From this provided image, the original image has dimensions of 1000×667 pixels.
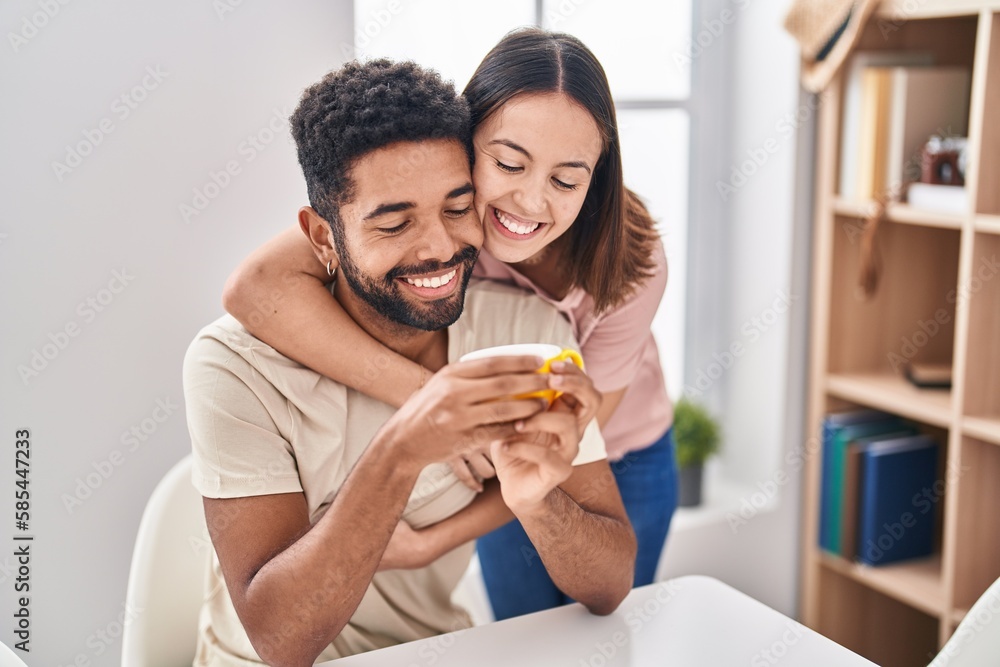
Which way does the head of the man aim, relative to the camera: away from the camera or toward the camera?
toward the camera

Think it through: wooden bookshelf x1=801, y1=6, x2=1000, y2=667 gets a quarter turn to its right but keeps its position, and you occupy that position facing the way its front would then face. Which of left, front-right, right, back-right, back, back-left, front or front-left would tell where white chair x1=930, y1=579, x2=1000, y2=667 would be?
back-left

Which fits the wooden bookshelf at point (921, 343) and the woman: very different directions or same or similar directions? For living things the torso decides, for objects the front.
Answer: same or similar directions

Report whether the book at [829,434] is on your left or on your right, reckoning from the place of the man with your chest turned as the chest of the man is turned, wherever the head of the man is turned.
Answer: on your left

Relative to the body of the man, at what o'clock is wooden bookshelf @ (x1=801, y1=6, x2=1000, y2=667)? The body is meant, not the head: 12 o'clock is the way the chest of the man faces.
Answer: The wooden bookshelf is roughly at 9 o'clock from the man.

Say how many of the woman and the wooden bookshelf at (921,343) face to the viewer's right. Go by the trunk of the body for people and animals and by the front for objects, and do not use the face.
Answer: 0

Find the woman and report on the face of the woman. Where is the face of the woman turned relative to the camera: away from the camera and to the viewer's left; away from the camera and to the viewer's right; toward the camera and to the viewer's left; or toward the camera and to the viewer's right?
toward the camera and to the viewer's left

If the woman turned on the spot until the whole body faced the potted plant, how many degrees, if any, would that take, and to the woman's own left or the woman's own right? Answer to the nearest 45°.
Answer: approximately 180°

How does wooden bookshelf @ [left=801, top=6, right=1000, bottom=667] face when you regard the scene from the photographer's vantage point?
facing the viewer and to the left of the viewer

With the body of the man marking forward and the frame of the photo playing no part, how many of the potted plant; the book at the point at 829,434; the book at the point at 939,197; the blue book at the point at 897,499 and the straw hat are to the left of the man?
5

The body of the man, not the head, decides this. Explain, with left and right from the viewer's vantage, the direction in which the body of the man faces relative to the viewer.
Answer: facing the viewer and to the right of the viewer

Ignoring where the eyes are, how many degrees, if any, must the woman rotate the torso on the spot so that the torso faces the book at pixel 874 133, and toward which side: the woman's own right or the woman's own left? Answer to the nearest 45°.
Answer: approximately 180°

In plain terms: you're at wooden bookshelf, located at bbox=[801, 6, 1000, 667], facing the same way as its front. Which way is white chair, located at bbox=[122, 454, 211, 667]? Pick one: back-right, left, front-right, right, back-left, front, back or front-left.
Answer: front
